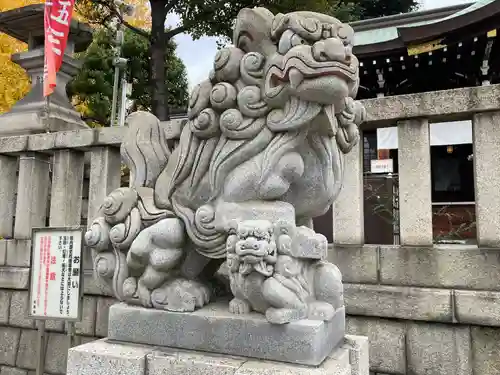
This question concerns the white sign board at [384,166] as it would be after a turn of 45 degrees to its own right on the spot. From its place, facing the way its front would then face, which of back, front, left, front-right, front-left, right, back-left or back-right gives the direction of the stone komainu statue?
front-left

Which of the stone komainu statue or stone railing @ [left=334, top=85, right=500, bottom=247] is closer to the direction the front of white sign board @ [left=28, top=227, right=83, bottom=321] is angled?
the stone komainu statue

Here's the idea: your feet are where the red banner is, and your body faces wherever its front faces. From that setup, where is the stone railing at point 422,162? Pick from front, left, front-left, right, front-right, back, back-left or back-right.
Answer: front-left

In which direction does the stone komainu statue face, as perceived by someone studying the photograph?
facing the viewer and to the right of the viewer

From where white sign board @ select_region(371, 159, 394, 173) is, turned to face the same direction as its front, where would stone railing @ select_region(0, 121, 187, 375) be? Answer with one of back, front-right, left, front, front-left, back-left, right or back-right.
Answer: front-right

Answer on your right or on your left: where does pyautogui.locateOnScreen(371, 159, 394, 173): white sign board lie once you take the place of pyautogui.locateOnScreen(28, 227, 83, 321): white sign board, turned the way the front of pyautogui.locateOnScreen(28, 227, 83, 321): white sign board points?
on your left

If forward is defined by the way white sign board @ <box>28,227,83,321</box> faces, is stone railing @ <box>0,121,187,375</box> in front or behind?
behind

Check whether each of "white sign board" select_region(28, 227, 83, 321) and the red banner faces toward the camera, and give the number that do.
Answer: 2

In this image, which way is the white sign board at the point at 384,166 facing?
toward the camera

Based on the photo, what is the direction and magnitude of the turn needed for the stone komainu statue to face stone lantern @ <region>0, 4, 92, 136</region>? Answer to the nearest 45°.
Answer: approximately 180°

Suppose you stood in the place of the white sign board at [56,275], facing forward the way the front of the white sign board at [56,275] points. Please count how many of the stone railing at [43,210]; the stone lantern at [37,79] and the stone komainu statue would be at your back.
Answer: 2

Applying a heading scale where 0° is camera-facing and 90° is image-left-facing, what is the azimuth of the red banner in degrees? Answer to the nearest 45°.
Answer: approximately 0°
